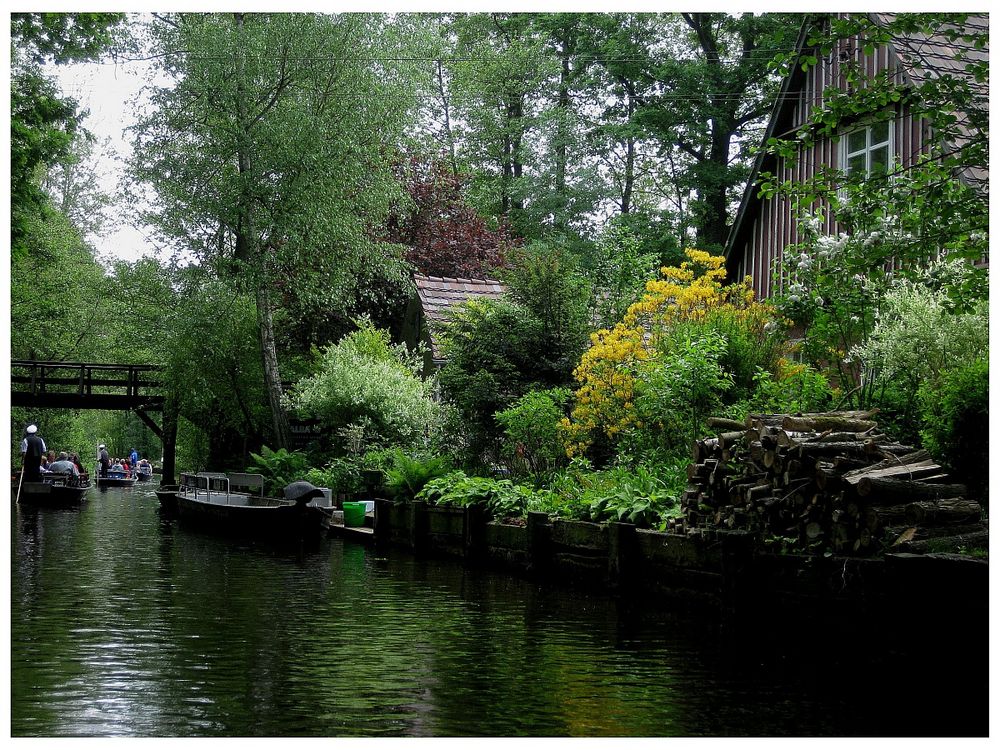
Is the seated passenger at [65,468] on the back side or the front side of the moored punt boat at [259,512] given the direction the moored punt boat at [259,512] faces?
on the front side

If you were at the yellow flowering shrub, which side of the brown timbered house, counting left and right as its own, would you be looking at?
front

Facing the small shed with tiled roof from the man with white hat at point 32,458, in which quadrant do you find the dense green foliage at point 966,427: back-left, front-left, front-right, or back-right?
front-right

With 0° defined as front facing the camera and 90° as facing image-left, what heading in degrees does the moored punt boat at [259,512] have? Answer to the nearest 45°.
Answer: approximately 135°

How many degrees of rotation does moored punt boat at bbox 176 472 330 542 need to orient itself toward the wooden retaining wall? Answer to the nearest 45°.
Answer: approximately 135° to its left

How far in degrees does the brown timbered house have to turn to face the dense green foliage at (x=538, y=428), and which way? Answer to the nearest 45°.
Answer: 0° — it already faces it

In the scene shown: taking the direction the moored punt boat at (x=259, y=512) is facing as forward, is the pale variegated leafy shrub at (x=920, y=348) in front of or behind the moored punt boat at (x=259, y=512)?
behind

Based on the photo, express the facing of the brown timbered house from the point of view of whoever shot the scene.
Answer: facing the viewer and to the left of the viewer

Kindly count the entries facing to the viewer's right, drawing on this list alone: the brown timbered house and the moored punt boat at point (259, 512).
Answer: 0

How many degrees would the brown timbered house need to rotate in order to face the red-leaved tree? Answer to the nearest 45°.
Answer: approximately 90° to its right

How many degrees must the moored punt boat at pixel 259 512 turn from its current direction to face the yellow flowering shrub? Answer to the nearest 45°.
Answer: approximately 180°

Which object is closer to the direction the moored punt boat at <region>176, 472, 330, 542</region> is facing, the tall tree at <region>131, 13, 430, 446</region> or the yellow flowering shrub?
the tall tree

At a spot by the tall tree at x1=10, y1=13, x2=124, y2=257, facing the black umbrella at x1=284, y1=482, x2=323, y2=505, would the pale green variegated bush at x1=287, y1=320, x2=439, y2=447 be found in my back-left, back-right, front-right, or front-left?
front-left

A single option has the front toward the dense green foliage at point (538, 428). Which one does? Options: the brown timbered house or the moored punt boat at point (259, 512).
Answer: the brown timbered house

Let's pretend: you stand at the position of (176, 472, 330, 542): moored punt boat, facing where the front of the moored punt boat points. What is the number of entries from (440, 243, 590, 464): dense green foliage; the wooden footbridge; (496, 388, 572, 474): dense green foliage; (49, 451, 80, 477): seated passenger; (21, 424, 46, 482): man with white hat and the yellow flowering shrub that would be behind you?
3
